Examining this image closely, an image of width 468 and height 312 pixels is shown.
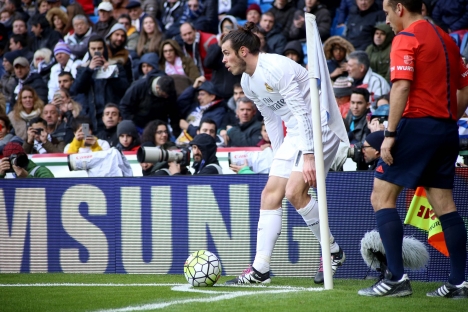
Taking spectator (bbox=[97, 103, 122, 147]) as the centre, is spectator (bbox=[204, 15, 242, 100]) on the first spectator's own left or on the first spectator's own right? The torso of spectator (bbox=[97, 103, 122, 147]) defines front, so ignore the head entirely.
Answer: on the first spectator's own left

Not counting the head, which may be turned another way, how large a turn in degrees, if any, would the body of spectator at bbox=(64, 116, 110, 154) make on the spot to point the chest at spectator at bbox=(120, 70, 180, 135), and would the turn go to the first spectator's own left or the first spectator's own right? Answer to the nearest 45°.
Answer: approximately 135° to the first spectator's own left

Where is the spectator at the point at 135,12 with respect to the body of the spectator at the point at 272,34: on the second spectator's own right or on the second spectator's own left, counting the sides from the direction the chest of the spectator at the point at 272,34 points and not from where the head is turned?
on the second spectator's own right

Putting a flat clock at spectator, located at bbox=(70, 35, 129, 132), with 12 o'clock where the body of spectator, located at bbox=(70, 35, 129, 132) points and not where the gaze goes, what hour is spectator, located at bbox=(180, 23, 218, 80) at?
spectator, located at bbox=(180, 23, 218, 80) is roughly at 9 o'clock from spectator, located at bbox=(70, 35, 129, 132).

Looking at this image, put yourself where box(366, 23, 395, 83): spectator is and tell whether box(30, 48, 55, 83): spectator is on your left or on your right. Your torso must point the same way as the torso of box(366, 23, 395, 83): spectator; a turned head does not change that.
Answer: on your right

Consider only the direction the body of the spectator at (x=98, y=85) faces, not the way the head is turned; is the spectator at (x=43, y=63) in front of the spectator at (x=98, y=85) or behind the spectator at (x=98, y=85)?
behind

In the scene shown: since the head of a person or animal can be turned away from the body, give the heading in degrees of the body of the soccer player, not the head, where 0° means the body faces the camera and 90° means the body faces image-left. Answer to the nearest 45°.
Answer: approximately 45°

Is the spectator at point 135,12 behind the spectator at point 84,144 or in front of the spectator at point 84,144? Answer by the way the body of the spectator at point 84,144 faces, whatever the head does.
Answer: behind

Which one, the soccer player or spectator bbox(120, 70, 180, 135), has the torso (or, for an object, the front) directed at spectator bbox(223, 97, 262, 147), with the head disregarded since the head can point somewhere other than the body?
spectator bbox(120, 70, 180, 135)

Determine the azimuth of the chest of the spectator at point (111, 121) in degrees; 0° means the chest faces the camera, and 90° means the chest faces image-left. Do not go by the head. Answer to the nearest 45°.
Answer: approximately 0°
